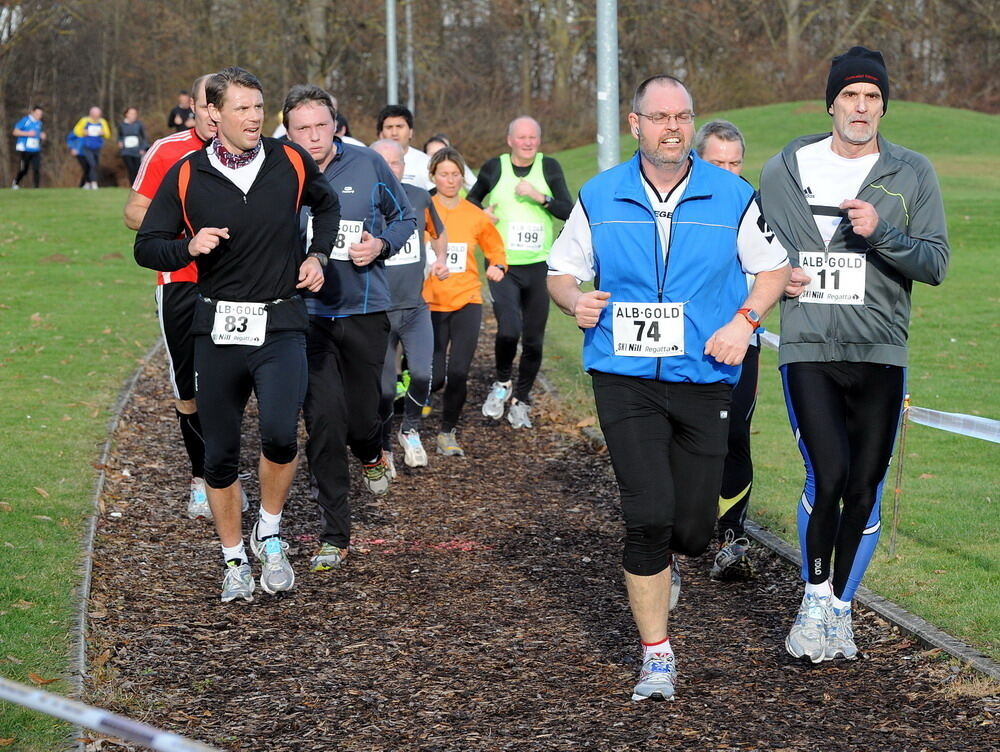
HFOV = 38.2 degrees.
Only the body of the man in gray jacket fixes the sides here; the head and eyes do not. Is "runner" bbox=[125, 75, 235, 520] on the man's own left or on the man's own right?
on the man's own right

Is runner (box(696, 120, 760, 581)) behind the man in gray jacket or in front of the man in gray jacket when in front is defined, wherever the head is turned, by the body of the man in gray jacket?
behind

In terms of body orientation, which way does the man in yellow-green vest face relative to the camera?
toward the camera

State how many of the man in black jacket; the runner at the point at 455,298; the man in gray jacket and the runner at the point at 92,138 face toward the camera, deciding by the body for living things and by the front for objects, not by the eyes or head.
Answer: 4

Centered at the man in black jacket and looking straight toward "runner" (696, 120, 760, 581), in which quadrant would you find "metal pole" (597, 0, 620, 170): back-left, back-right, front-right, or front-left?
front-left

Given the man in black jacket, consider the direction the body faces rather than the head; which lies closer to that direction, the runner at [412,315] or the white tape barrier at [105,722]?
the white tape barrier

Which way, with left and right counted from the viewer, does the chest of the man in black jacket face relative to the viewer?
facing the viewer

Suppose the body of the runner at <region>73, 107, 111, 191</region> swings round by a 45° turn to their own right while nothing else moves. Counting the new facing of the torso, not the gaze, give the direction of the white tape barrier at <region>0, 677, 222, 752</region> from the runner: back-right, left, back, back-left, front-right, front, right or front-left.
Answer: front-left

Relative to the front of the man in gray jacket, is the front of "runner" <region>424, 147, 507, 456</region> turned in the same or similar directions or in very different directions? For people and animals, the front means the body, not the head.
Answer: same or similar directions

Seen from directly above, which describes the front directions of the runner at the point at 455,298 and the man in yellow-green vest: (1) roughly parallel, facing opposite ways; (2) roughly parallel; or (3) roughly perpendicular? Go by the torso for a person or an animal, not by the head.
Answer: roughly parallel

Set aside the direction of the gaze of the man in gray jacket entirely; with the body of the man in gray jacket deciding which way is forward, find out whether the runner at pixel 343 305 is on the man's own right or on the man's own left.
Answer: on the man's own right

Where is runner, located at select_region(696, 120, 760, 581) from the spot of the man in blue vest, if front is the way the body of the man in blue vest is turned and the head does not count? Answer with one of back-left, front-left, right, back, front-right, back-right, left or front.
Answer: back

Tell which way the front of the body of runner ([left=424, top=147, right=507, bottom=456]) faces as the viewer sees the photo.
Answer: toward the camera
